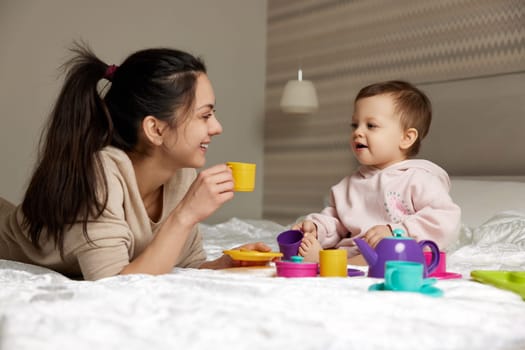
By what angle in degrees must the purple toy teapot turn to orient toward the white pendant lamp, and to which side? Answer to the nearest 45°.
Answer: approximately 90° to its right

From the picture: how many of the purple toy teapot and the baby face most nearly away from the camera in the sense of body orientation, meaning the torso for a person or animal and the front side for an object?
0

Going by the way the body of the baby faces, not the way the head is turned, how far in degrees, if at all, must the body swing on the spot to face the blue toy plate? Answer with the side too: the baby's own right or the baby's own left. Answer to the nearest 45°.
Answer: approximately 45° to the baby's own left

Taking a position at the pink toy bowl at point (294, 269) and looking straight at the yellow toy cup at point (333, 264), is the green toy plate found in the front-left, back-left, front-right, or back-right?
front-right

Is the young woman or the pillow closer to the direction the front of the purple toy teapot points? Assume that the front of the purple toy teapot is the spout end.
the young woman

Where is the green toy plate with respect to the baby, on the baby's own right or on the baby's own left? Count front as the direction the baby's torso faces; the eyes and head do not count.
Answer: on the baby's own left

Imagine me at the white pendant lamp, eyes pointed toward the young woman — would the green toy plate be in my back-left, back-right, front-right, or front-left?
front-left

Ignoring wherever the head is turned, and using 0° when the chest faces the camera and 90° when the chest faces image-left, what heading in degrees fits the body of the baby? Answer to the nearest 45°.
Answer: approximately 45°

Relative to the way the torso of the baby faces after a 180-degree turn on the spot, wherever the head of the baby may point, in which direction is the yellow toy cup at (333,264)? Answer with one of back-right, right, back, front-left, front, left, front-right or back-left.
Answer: back-right

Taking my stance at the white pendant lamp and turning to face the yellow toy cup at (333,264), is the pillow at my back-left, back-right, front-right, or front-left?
front-left

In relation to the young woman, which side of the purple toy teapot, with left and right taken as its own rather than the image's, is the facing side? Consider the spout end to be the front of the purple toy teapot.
front

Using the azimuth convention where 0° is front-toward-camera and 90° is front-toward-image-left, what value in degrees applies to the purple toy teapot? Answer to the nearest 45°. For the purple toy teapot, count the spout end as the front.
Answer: approximately 90°
